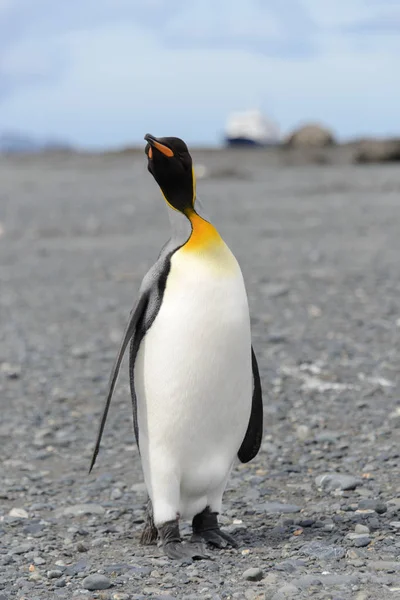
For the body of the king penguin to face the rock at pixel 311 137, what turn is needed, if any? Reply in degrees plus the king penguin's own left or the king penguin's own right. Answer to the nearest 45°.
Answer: approximately 135° to the king penguin's own left

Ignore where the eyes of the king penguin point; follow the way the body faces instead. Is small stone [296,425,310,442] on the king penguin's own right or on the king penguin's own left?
on the king penguin's own left

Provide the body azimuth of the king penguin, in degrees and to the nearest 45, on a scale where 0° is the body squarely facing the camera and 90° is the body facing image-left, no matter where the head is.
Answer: approximately 315°

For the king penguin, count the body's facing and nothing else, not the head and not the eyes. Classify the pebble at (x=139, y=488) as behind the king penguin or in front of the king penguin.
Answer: behind

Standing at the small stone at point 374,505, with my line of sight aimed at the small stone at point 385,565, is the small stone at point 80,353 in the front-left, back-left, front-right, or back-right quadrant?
back-right

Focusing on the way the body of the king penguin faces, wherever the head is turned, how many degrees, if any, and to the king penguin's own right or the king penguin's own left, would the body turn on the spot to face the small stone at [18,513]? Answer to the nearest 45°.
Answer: approximately 180°

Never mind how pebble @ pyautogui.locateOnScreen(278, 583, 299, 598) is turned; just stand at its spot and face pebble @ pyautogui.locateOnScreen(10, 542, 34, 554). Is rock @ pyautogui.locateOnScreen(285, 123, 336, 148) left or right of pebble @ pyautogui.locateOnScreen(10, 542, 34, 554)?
right

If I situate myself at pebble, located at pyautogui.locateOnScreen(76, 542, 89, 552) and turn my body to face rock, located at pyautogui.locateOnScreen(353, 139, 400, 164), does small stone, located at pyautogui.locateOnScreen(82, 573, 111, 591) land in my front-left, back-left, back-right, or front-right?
back-right

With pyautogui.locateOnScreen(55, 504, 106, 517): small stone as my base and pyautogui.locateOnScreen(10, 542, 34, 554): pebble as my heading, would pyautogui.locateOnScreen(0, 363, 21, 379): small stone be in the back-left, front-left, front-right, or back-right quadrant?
back-right

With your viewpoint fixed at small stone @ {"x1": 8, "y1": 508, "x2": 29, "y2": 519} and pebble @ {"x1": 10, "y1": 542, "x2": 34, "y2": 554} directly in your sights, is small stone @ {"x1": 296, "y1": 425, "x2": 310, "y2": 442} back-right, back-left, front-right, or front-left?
back-left

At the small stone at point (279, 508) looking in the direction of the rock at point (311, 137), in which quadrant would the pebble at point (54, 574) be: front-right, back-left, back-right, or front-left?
back-left

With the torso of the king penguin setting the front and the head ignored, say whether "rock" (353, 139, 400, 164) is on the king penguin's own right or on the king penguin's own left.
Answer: on the king penguin's own left
